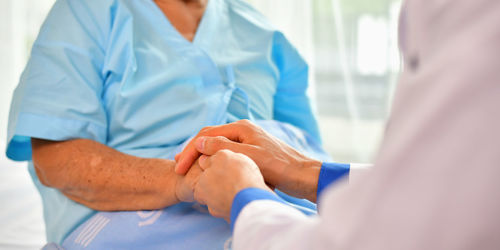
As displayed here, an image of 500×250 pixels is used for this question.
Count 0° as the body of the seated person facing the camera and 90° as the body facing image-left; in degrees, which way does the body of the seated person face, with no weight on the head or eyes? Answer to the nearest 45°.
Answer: approximately 315°
